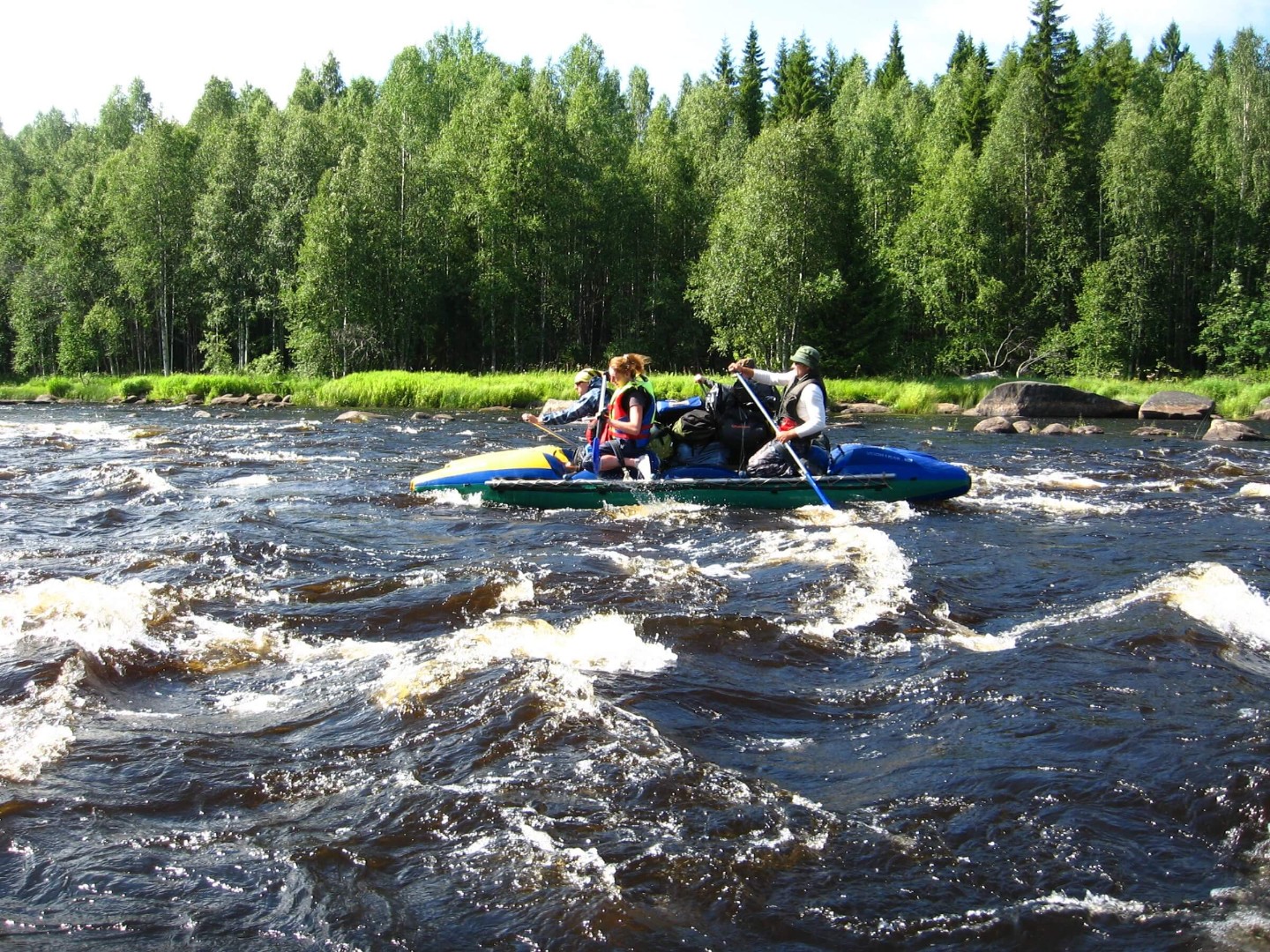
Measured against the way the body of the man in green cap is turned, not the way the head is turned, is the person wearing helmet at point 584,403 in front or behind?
in front

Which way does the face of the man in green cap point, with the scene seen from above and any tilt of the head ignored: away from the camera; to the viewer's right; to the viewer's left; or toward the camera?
to the viewer's left

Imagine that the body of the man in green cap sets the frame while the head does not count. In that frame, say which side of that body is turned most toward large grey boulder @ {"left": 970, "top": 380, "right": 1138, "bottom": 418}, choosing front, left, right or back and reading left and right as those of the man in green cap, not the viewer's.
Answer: right

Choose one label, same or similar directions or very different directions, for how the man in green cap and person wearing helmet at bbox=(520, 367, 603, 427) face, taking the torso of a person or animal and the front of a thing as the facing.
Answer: same or similar directions

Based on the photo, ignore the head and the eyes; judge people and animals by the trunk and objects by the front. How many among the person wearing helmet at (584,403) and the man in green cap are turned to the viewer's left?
2

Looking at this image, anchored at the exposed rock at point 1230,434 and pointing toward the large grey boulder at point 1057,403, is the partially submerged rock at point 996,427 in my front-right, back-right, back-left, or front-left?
front-left

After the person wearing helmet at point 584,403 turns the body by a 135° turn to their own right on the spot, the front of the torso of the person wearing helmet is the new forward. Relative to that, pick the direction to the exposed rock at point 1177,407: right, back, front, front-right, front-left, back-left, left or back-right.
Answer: front

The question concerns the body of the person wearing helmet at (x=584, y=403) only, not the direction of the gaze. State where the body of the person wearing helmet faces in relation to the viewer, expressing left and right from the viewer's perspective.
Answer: facing to the left of the viewer

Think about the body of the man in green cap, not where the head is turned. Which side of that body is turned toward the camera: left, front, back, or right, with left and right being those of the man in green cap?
left

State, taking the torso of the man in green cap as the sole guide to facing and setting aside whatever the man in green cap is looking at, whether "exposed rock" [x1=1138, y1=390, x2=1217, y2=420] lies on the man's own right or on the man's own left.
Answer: on the man's own right

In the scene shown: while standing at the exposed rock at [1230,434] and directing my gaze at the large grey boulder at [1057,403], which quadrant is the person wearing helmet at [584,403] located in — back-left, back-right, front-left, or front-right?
back-left

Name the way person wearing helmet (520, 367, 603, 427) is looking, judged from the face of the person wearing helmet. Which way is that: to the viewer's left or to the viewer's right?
to the viewer's left
